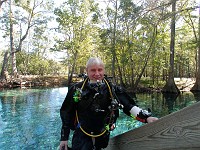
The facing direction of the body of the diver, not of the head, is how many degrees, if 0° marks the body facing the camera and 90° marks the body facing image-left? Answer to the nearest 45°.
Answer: approximately 0°

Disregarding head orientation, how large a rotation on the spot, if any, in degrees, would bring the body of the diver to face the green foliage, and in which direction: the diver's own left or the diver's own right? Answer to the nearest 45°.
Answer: approximately 180°

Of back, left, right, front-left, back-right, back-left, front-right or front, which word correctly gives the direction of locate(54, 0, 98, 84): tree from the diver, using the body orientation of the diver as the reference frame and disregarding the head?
back

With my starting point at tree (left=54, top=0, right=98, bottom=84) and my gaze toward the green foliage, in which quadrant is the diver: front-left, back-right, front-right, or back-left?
back-left
